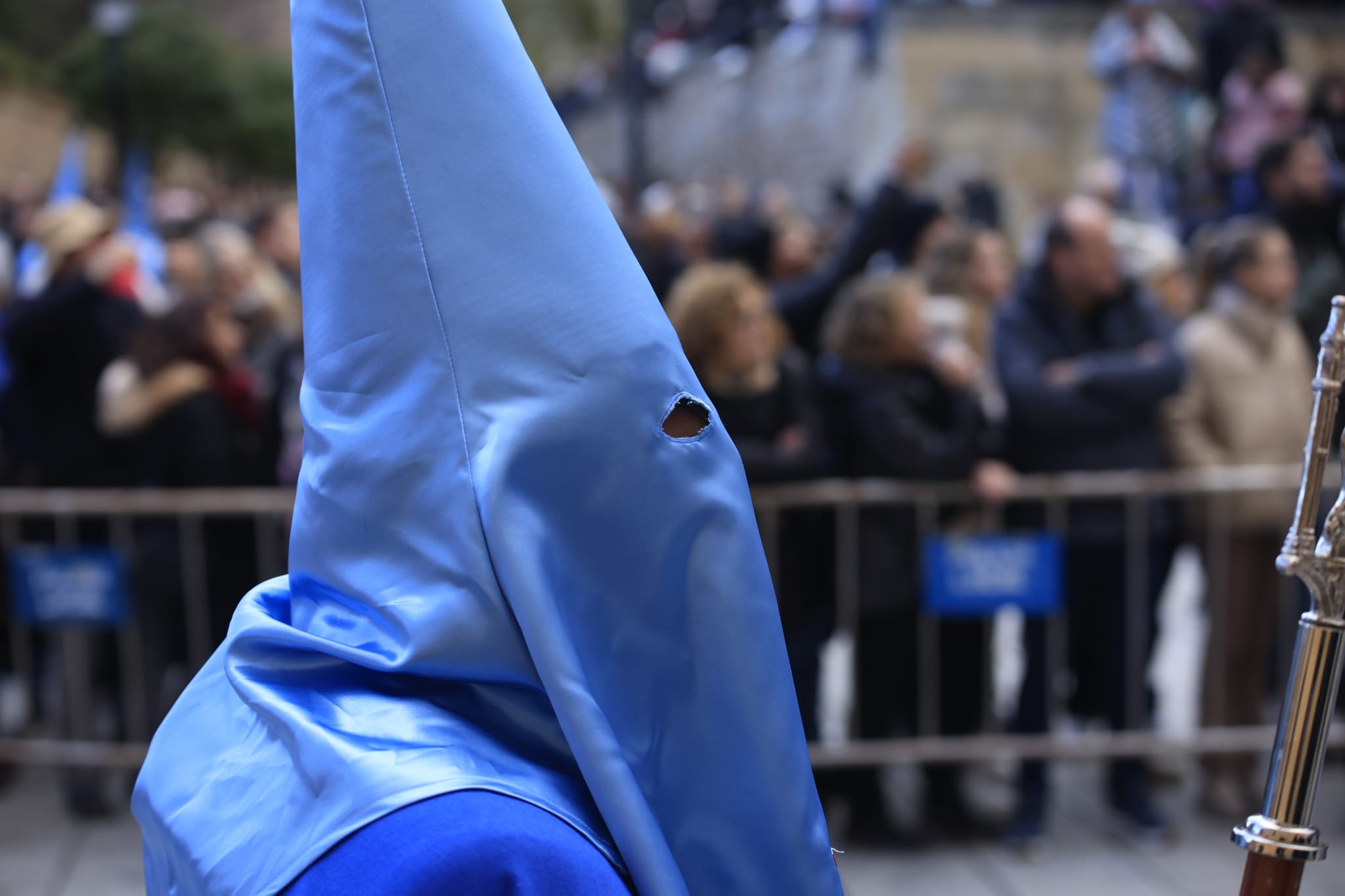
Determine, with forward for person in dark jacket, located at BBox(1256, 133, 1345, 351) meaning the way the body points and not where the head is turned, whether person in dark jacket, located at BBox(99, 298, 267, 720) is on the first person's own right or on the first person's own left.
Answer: on the first person's own right

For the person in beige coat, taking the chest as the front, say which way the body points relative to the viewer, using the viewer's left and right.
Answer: facing the viewer and to the right of the viewer

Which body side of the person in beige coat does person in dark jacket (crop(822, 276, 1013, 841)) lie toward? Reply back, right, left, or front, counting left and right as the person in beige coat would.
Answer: right

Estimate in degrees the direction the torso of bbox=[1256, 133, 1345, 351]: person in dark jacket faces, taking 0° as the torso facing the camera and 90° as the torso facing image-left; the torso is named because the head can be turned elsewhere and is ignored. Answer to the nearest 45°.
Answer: approximately 315°

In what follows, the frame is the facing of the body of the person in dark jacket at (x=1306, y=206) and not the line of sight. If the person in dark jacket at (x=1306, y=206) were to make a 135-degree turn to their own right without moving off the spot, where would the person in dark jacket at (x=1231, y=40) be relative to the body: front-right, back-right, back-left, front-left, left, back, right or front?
right

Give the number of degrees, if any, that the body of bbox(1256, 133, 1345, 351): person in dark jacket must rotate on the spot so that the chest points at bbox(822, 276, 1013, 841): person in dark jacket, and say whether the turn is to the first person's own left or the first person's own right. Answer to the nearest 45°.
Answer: approximately 90° to the first person's own right

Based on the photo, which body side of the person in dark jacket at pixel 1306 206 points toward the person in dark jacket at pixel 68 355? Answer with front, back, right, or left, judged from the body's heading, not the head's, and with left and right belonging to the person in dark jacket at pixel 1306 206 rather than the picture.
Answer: right

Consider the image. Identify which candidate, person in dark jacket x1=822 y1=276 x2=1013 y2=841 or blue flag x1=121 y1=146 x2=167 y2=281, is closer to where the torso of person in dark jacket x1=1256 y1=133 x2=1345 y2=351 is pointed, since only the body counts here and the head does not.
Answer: the person in dark jacket

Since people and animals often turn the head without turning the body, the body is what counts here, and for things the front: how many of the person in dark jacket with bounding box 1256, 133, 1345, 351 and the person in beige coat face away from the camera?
0

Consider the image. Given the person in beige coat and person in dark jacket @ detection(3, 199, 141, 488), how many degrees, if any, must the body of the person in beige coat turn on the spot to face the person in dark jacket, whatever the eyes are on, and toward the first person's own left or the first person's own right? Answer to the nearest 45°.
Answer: approximately 135° to the first person's own right

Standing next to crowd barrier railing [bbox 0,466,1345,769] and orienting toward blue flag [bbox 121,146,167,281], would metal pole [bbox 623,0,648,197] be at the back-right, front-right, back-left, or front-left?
front-right

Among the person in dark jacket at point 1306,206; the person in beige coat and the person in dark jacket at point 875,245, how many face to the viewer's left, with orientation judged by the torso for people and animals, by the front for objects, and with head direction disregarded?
0

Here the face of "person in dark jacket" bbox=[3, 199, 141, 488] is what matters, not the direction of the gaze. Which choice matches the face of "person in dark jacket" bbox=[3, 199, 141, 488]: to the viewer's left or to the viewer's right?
to the viewer's right
